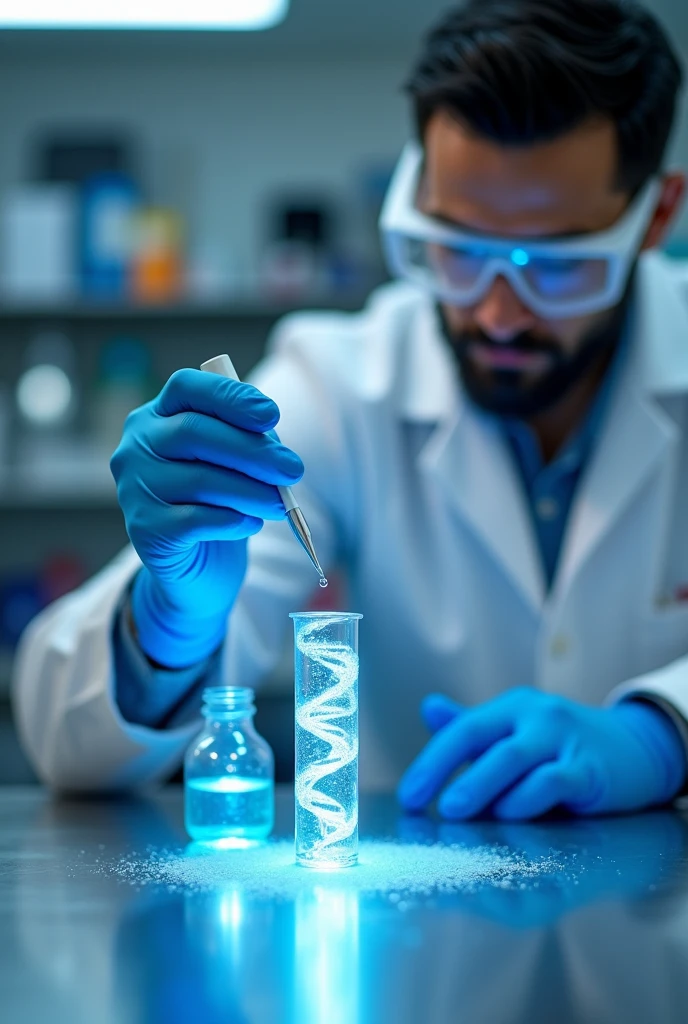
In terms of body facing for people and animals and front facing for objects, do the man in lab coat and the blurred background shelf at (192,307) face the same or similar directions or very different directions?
same or similar directions

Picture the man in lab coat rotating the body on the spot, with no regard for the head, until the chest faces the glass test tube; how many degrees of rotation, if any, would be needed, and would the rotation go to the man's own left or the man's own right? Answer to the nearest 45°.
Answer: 0° — they already face it

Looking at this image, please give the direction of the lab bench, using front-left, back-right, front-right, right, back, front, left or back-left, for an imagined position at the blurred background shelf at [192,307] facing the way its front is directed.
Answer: front

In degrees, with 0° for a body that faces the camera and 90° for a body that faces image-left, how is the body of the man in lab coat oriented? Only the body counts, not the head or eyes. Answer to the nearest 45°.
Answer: approximately 0°

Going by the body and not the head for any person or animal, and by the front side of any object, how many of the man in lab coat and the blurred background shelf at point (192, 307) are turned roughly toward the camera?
2

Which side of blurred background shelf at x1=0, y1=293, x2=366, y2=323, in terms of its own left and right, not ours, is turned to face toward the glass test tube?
front

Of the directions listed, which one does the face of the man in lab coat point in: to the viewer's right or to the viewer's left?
to the viewer's left

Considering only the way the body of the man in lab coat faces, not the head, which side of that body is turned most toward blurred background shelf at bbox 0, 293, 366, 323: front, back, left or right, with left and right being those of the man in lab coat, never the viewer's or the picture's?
back

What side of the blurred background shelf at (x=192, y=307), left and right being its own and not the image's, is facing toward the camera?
front

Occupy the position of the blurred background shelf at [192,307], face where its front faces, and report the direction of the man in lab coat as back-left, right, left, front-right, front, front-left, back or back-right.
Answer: front

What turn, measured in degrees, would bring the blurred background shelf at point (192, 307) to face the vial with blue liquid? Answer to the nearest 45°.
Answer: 0° — it already faces it

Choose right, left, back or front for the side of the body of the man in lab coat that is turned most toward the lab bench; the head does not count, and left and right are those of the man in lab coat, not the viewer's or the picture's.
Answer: front

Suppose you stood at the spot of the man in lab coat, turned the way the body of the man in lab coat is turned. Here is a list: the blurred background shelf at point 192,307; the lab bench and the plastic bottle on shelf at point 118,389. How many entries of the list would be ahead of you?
1
